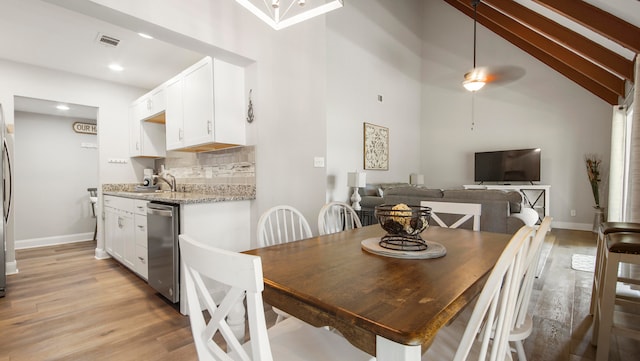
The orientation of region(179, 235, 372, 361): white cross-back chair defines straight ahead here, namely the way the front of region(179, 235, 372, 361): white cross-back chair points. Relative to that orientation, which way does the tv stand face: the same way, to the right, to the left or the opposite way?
the opposite way

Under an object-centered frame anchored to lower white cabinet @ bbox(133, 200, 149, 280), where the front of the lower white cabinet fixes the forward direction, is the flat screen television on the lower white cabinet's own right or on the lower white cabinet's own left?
on the lower white cabinet's own left

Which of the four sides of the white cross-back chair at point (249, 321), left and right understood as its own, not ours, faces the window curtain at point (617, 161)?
front

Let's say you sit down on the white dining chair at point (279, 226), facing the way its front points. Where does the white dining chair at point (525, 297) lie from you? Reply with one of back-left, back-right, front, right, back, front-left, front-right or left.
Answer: front

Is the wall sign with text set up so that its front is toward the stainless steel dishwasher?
yes

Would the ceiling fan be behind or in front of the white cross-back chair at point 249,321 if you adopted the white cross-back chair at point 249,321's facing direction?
in front

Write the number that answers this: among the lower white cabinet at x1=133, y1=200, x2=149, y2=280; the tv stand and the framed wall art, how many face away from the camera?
0

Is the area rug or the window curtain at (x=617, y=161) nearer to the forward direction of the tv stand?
the area rug

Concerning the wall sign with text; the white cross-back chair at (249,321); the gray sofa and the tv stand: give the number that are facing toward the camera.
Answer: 2

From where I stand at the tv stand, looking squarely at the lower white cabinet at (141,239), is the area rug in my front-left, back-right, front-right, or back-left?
front-left

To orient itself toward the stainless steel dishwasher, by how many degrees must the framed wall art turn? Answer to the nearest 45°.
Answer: approximately 90° to its right

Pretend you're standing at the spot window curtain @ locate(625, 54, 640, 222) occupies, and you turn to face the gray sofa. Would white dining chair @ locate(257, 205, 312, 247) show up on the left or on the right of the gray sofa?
left

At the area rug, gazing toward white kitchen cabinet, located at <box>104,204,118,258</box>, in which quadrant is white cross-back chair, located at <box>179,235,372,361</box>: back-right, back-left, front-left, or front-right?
front-left

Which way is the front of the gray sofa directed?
away from the camera

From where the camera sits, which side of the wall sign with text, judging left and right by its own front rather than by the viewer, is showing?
front

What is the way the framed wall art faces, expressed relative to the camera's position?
facing the viewer and to the right of the viewer
